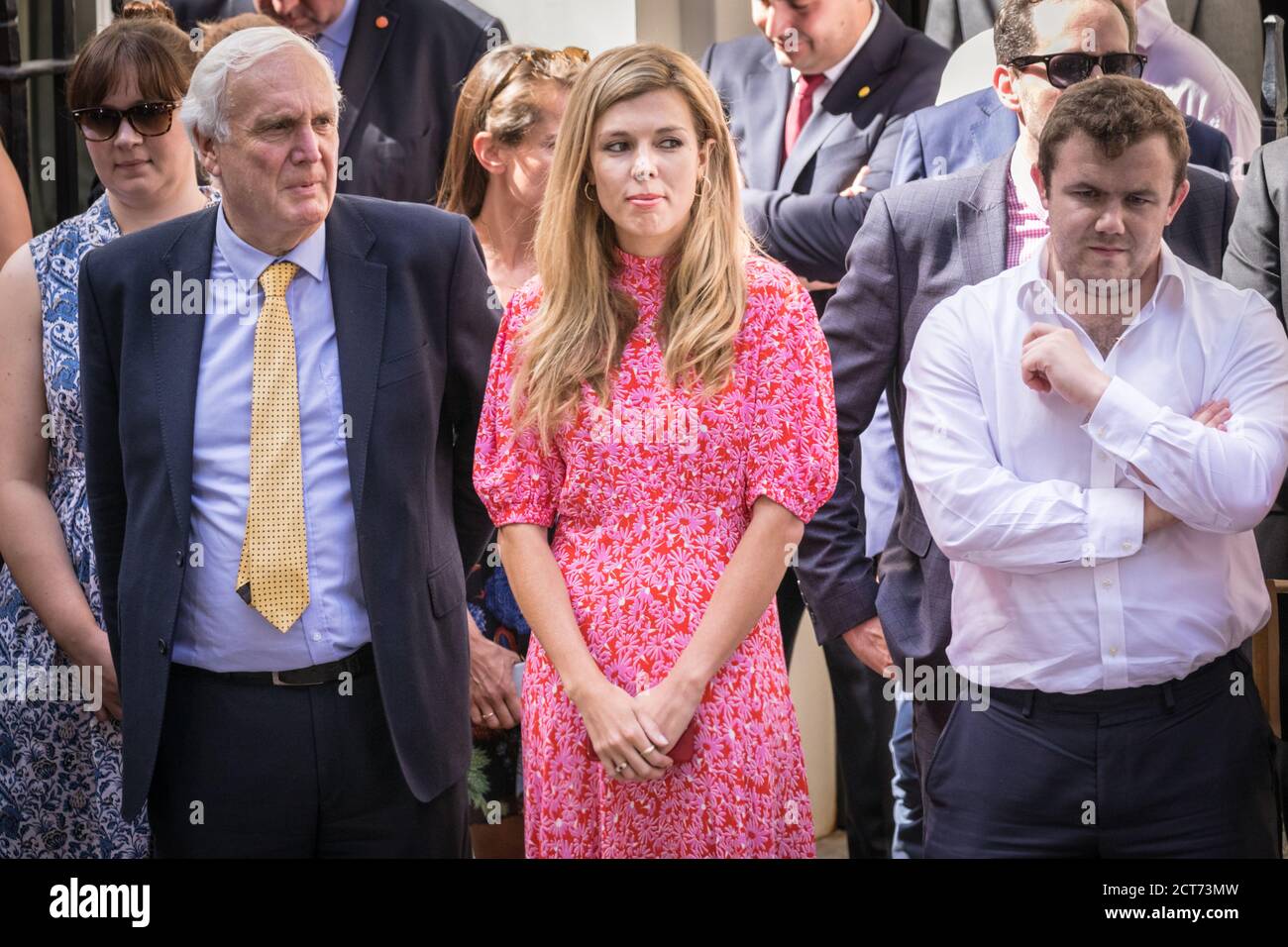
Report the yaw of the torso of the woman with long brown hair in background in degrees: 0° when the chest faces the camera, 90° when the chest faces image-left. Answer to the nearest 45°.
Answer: approximately 315°

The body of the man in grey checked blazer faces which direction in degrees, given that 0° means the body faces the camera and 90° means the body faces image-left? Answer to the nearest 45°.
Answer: approximately 0°

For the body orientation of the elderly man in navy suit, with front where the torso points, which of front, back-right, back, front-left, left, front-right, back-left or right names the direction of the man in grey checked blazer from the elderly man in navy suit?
left

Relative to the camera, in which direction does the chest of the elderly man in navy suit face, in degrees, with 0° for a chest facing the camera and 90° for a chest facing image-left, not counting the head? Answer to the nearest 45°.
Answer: approximately 0°
